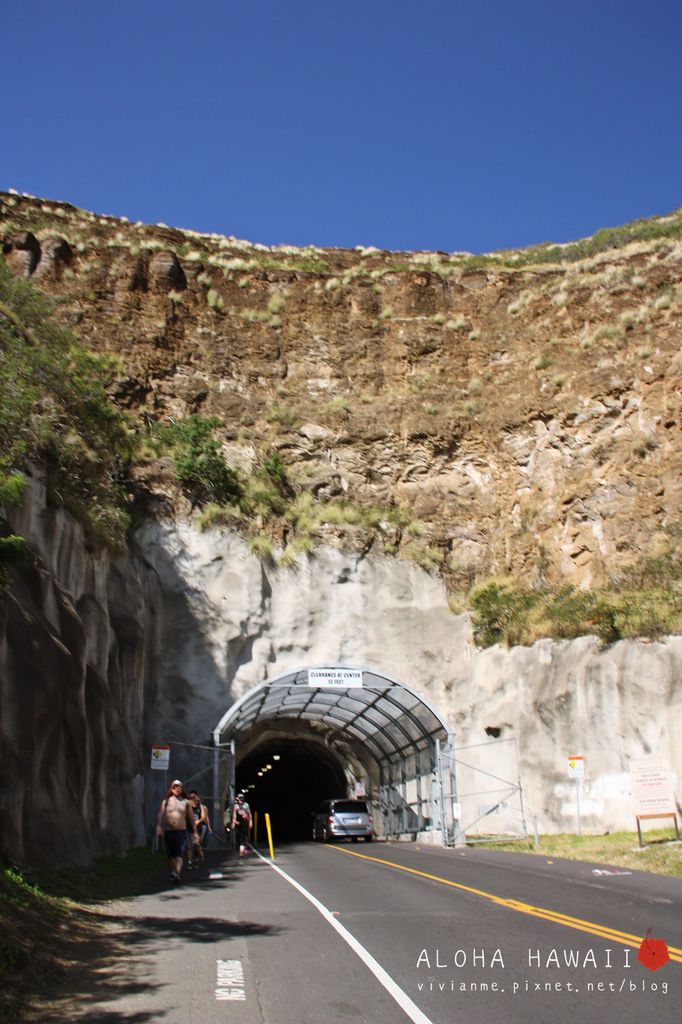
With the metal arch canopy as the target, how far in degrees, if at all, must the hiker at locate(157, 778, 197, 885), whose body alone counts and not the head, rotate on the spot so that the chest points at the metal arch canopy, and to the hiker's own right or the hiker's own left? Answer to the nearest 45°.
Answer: approximately 180°

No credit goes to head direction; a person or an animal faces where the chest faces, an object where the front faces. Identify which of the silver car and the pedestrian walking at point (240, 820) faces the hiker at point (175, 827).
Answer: the pedestrian walking

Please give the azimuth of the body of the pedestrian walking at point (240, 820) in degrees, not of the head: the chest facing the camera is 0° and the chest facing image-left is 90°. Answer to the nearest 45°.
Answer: approximately 0°
